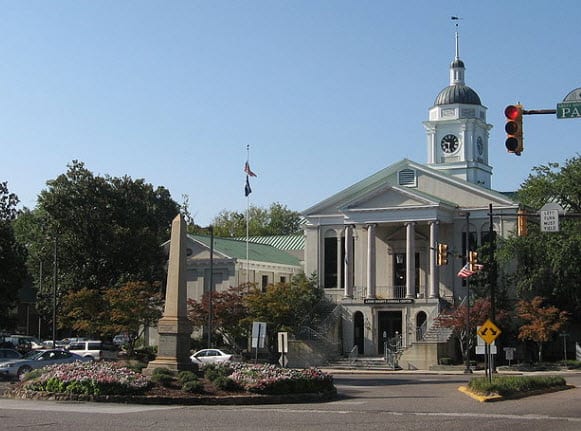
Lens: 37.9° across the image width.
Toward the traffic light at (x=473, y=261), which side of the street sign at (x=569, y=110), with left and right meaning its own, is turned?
back

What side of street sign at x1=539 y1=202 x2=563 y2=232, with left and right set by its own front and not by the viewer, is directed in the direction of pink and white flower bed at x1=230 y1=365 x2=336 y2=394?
right

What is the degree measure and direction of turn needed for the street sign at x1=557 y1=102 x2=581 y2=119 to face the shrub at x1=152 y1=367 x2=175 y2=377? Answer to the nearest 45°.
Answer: approximately 135° to its right

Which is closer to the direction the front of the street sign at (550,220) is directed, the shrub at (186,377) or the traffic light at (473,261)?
the shrub

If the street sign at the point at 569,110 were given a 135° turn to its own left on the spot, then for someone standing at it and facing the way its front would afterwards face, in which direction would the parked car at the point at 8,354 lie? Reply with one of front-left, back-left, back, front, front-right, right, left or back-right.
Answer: left

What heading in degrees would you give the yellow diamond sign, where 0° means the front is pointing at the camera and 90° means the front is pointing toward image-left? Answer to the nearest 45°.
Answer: approximately 0°

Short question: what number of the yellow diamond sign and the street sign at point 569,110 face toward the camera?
2

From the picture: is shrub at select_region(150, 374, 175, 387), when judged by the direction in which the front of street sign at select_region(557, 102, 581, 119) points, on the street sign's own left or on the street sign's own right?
on the street sign's own right

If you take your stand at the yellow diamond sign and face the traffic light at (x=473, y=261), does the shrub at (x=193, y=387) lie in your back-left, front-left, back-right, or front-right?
back-left

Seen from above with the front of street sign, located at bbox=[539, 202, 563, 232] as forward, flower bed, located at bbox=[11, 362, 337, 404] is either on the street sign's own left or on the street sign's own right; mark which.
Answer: on the street sign's own right
